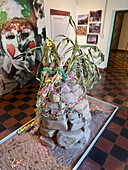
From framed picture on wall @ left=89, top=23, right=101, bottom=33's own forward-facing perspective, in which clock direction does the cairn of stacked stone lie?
The cairn of stacked stone is roughly at 12 o'clock from the framed picture on wall.

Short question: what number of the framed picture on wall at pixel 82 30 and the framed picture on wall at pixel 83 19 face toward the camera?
2

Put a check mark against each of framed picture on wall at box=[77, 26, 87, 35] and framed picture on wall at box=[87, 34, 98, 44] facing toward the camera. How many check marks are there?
2

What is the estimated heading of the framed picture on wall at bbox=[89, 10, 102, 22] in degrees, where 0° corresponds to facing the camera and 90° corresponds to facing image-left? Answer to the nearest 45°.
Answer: approximately 0°

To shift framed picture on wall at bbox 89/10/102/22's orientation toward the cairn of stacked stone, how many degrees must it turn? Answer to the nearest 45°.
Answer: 0° — it already faces it
